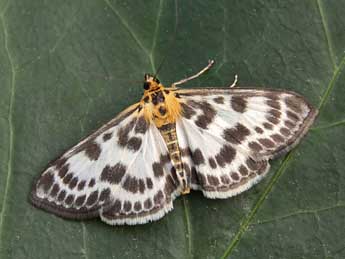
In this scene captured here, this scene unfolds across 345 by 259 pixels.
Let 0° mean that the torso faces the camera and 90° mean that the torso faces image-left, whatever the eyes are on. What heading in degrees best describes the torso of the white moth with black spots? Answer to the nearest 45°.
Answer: approximately 180°
